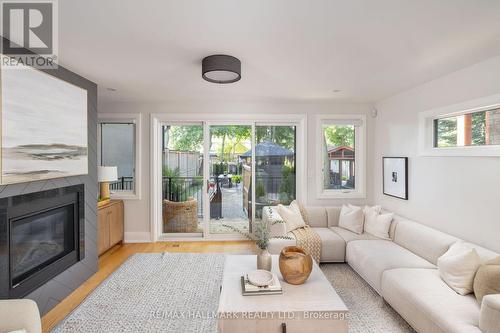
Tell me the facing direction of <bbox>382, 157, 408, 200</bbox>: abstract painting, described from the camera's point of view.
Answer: facing the viewer and to the left of the viewer

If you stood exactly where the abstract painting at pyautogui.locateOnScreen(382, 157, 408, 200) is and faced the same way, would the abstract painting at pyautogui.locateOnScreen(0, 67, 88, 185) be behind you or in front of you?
in front

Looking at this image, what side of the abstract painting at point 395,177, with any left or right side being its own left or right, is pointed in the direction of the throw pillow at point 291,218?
front

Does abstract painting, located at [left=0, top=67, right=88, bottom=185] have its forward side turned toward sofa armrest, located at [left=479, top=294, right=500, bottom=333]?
yes

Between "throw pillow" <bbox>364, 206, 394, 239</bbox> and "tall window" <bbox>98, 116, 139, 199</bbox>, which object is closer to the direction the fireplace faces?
the throw pillow

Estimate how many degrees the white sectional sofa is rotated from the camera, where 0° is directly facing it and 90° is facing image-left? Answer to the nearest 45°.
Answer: approximately 45°

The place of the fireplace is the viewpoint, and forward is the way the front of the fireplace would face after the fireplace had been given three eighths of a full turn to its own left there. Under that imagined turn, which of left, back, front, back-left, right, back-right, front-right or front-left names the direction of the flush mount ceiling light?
back-right

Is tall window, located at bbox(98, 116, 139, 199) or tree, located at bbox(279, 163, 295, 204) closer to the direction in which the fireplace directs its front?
the tree

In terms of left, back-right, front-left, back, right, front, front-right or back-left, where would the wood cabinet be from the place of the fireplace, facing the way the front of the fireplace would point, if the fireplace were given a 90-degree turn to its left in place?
front

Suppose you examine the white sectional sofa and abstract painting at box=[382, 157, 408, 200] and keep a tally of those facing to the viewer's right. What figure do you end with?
0

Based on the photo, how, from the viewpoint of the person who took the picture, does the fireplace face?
facing the viewer and to the right of the viewer

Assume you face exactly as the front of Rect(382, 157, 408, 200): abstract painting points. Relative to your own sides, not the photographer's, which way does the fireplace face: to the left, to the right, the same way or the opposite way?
the opposite way

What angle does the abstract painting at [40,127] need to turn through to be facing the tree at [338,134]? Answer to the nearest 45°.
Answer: approximately 45° to its left
